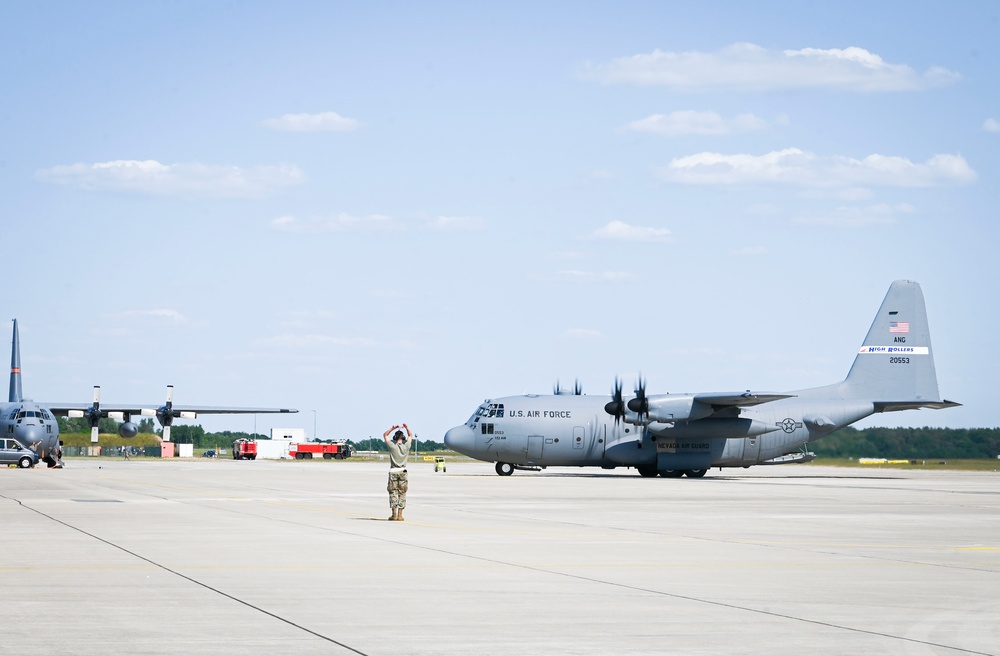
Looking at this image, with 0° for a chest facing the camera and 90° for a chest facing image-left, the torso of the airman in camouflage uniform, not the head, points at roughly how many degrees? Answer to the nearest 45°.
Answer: approximately 180°
